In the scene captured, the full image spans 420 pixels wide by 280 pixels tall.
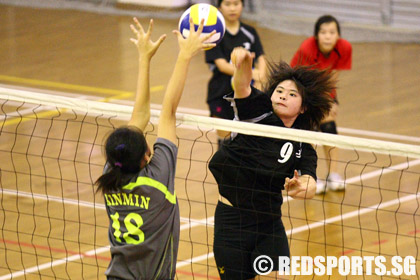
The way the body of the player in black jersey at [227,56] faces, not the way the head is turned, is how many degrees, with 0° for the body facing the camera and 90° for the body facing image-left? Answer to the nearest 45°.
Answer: approximately 0°

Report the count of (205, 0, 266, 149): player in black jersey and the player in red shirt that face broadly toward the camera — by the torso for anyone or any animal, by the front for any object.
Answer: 2

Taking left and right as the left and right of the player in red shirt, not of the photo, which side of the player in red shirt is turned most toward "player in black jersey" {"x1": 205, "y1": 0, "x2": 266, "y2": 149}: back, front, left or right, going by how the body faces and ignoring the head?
right

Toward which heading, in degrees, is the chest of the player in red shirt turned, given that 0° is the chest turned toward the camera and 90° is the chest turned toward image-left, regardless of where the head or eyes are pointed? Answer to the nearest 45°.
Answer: approximately 0°

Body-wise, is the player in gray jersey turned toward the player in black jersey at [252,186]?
yes
